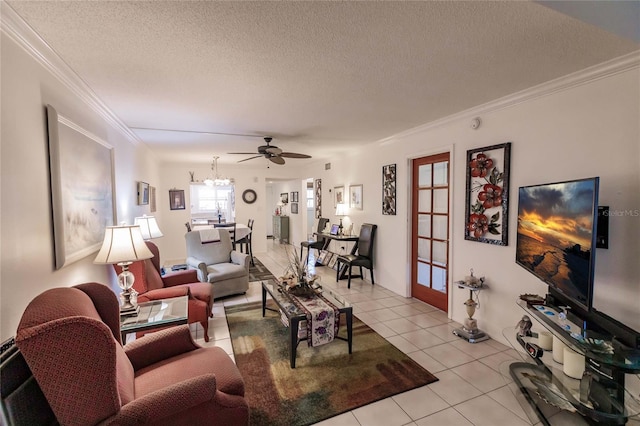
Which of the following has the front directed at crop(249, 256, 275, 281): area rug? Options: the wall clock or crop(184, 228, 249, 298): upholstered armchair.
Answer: the wall clock

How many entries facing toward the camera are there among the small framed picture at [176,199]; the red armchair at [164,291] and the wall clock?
2

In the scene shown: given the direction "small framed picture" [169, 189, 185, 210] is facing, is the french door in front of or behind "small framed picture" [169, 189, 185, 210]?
in front

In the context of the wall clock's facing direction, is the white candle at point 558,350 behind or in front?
in front

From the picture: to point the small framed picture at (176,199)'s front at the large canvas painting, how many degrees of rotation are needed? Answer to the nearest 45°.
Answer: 0° — it already faces it

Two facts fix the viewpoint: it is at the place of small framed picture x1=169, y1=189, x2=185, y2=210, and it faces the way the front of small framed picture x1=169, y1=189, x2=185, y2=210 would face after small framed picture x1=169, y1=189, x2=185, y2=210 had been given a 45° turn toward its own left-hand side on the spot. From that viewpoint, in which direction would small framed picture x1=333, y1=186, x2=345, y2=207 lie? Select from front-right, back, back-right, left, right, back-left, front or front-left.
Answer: front

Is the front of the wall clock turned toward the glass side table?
yes

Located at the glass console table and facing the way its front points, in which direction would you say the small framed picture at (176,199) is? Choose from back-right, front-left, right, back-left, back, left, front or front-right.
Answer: front-right

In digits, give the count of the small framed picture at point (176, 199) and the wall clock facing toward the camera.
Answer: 2

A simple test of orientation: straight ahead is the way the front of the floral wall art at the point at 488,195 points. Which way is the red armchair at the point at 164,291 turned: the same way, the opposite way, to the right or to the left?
the opposite way

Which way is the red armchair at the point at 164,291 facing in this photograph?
to the viewer's right
